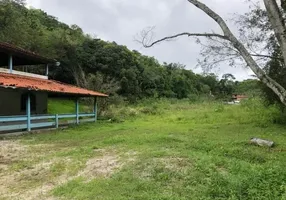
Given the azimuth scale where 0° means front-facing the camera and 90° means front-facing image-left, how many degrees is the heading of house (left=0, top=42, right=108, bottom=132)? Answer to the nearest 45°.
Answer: approximately 315°
